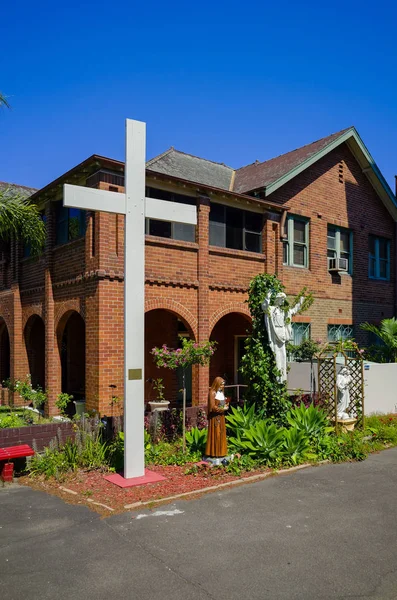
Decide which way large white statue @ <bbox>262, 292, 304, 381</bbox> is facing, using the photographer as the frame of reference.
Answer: facing the viewer and to the right of the viewer

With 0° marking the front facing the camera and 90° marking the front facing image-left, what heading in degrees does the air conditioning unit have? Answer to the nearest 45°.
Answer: approximately 315°

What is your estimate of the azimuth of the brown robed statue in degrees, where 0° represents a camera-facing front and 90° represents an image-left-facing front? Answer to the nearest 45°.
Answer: approximately 315°

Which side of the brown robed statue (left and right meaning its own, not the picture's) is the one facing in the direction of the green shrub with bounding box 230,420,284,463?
left

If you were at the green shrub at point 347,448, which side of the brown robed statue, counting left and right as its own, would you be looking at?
left

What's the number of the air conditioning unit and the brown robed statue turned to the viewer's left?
0
